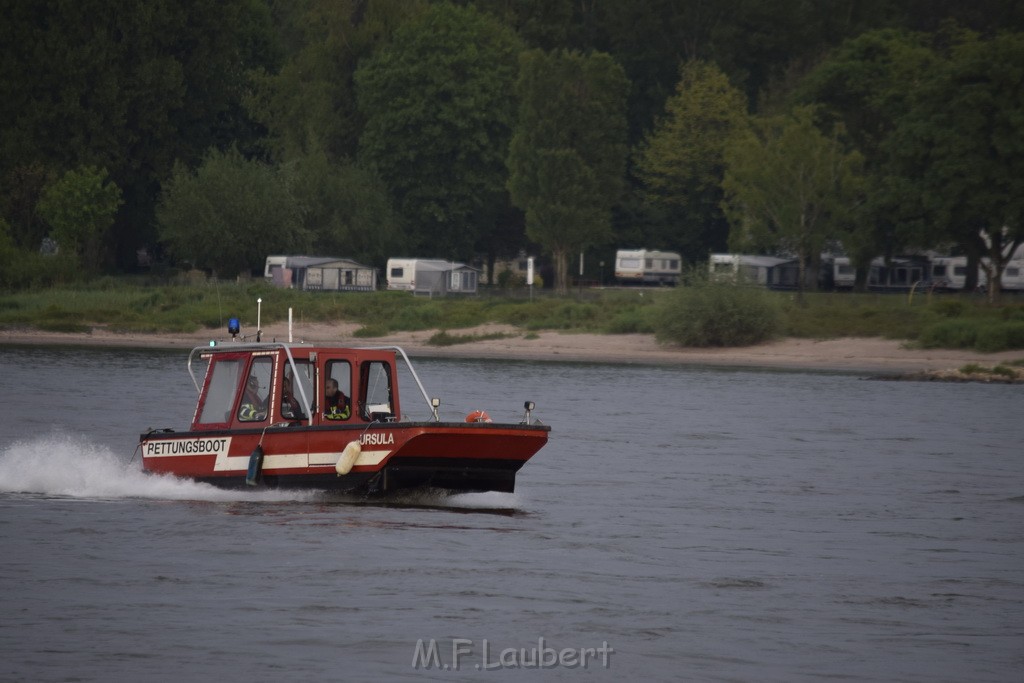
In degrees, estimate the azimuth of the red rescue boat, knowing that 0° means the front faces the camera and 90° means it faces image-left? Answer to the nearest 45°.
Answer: approximately 315°
